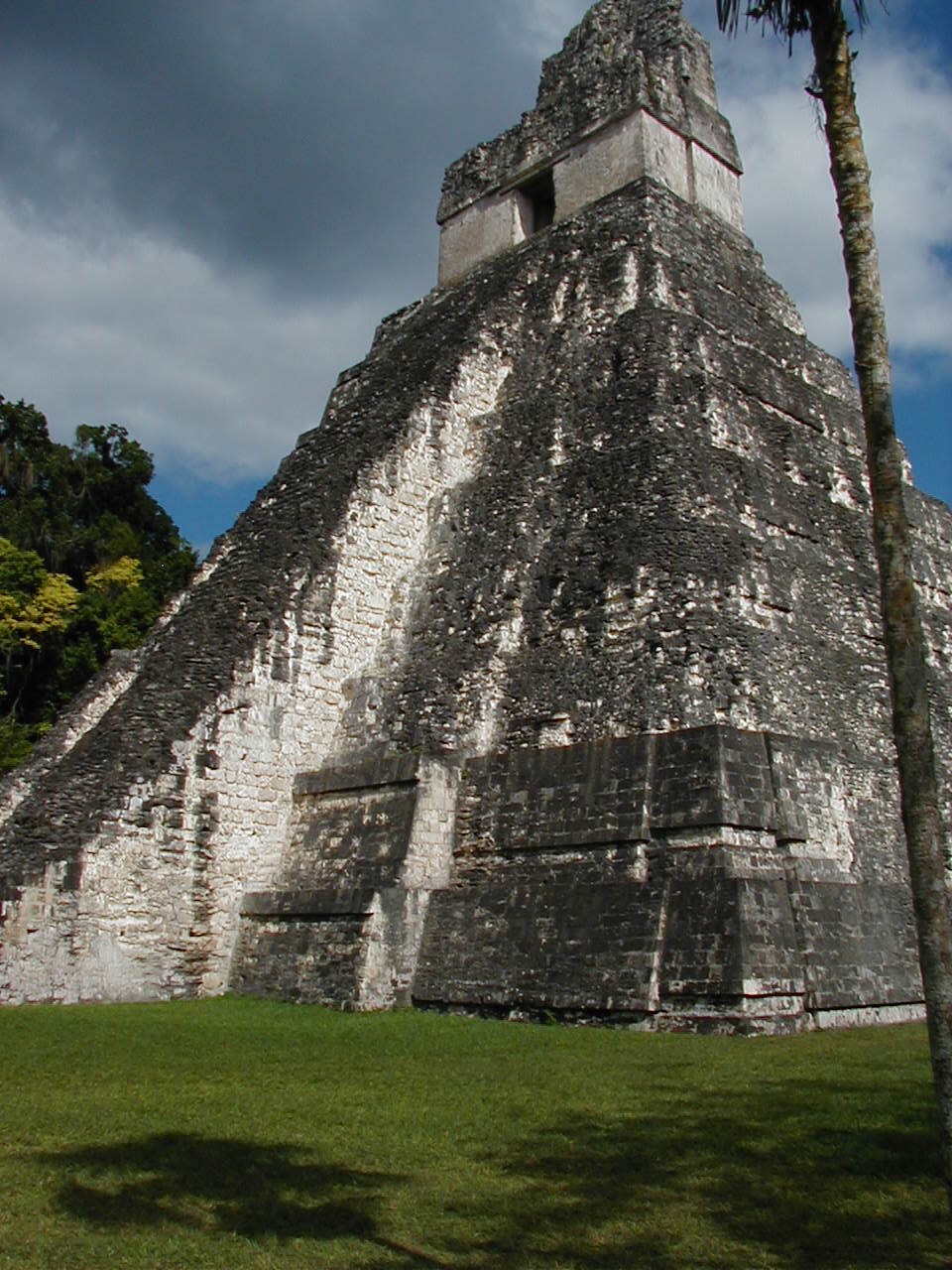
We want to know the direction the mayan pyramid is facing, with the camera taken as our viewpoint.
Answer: facing the viewer and to the left of the viewer

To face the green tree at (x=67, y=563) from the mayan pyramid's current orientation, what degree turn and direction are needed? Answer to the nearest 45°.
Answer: approximately 90° to its right
